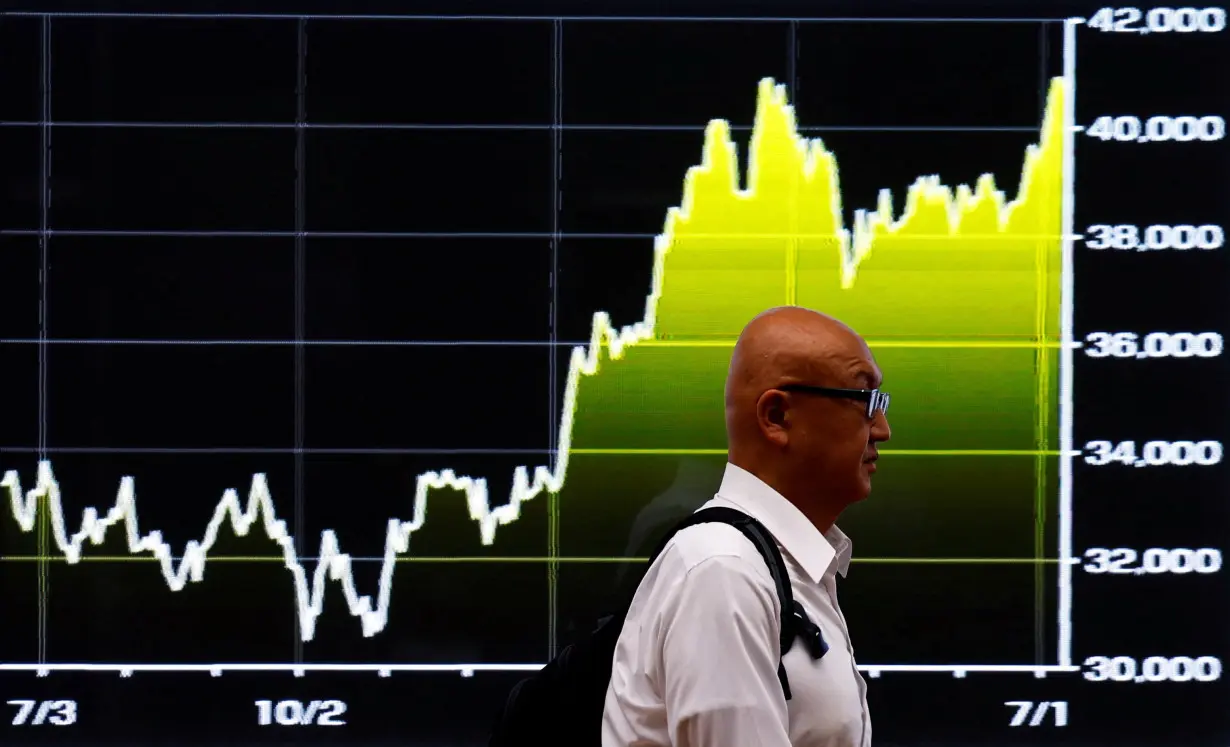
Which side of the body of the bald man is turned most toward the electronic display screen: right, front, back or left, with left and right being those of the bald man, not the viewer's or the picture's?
left

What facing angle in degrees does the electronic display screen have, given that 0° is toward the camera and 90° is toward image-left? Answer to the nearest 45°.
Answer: approximately 0°

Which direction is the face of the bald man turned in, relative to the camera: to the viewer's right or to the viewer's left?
to the viewer's right

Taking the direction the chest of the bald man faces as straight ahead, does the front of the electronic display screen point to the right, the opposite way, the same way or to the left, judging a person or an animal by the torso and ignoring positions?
to the right

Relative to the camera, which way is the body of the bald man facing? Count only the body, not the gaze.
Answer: to the viewer's right

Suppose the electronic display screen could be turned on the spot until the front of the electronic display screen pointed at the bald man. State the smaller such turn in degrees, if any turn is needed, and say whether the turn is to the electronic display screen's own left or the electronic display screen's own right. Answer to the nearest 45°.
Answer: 0° — it already faces them

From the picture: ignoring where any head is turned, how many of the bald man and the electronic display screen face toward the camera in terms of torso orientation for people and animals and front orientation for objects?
1
